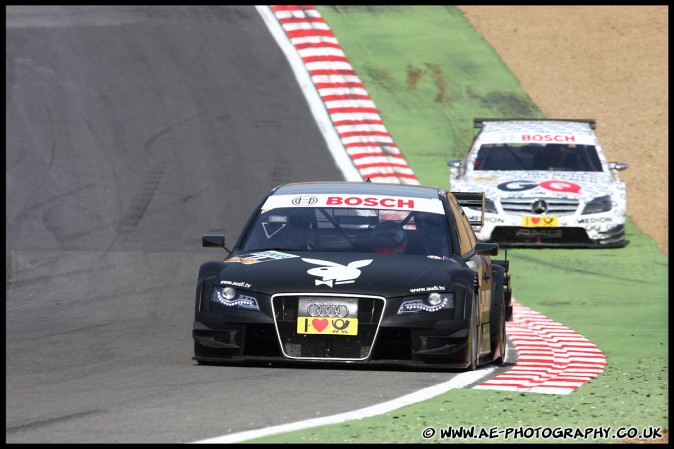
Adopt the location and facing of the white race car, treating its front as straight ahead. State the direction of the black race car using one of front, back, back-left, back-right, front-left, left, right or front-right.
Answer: front

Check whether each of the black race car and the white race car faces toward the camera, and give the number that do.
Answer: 2

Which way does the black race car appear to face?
toward the camera

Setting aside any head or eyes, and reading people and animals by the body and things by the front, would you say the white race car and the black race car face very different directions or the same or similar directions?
same or similar directions

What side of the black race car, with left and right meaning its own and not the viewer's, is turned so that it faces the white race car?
back

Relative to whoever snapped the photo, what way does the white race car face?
facing the viewer
